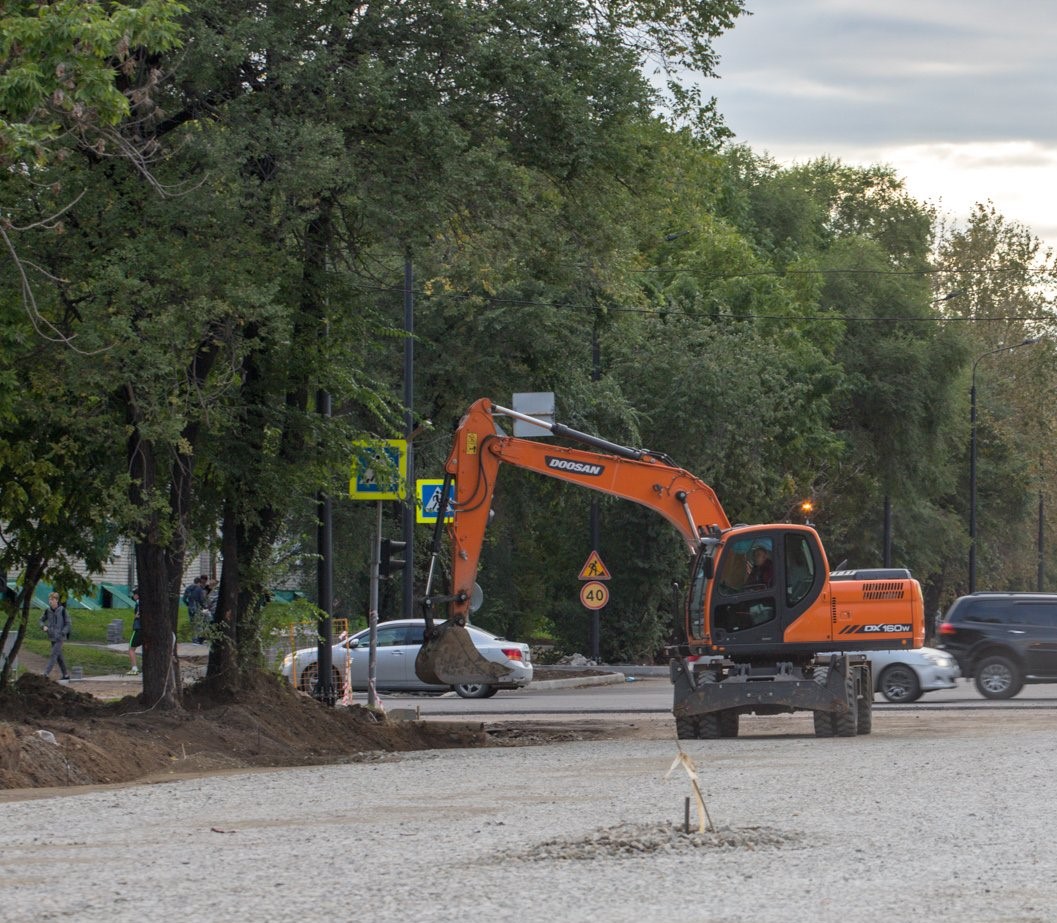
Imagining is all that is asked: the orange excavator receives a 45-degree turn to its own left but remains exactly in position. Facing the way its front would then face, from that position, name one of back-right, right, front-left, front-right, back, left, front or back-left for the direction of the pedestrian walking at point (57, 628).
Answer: right

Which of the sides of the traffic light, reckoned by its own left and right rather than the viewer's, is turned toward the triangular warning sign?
left

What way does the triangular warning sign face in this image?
toward the camera

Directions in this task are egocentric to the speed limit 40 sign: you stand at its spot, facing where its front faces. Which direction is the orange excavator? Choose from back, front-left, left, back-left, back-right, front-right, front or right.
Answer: front

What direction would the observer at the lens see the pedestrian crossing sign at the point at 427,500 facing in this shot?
facing the viewer

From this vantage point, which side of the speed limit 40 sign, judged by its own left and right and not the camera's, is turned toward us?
front

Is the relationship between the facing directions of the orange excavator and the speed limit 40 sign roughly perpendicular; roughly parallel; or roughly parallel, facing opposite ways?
roughly perpendicular

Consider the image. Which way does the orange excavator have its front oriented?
to the viewer's left

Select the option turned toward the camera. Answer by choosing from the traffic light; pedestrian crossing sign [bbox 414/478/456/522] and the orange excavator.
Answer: the pedestrian crossing sign
